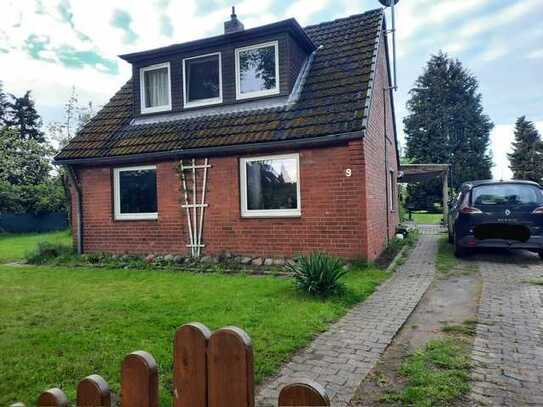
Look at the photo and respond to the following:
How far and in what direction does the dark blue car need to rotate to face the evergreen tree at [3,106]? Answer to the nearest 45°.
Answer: approximately 90° to its left

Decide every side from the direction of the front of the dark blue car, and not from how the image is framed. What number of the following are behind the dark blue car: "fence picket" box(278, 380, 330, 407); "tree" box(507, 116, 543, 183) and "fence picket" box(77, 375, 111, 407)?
2

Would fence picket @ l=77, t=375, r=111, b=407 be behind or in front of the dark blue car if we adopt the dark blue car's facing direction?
behind

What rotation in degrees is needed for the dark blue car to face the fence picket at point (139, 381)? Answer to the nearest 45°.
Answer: approximately 180°

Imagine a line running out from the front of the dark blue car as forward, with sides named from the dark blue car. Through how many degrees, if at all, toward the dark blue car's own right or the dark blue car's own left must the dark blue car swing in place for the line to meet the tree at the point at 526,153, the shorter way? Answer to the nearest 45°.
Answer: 0° — it already faces it

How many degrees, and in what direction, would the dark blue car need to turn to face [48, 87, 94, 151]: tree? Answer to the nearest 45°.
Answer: approximately 90° to its left

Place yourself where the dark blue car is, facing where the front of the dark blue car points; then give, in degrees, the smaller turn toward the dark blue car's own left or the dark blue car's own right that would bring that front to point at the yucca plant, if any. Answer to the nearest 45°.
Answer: approximately 135° to the dark blue car's own left

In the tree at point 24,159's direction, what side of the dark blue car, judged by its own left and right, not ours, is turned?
left

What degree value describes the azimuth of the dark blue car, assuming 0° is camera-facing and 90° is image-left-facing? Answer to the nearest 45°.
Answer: approximately 180°

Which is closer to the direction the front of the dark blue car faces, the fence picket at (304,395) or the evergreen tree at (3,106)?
the evergreen tree

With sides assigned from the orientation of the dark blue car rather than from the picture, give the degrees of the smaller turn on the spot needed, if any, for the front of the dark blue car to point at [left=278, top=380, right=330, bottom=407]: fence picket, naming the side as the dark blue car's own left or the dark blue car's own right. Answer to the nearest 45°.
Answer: approximately 180°

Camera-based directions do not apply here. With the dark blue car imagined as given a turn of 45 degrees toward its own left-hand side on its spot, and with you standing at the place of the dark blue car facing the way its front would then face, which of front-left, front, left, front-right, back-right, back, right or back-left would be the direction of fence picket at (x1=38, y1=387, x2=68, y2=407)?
back-left

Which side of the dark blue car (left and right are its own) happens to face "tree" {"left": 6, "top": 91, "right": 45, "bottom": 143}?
left
